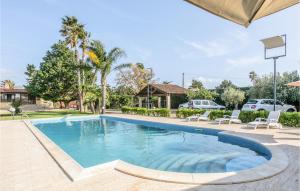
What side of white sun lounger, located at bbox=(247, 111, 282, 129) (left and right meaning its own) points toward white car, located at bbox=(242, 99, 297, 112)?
right

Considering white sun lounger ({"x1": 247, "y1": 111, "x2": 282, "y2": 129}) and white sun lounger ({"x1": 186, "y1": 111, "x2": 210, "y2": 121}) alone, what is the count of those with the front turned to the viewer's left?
2

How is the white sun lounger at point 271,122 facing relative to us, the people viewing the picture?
facing to the left of the viewer

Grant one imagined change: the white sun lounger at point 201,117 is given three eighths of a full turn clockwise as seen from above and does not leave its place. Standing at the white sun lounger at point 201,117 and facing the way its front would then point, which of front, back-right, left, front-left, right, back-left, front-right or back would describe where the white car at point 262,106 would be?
front

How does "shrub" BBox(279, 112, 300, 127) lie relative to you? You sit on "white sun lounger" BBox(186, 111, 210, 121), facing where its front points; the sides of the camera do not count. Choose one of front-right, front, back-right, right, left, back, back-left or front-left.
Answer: back-left

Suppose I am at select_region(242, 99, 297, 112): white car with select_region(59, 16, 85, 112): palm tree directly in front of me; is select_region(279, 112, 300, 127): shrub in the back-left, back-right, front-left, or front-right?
back-left

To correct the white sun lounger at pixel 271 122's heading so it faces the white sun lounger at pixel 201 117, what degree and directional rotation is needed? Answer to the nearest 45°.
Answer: approximately 45° to its right

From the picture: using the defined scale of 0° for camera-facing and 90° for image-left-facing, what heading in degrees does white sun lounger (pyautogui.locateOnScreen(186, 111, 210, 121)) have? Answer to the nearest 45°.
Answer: approximately 90°
